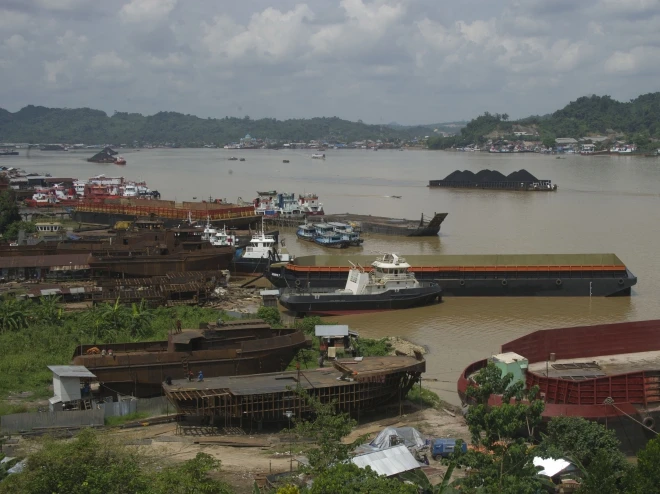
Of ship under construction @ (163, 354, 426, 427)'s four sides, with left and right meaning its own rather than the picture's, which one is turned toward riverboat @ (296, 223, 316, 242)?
left

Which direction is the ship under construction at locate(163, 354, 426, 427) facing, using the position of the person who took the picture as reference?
facing to the right of the viewer

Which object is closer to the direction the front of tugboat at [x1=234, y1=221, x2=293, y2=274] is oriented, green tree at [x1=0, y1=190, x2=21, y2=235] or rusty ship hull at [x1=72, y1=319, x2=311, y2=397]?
the rusty ship hull

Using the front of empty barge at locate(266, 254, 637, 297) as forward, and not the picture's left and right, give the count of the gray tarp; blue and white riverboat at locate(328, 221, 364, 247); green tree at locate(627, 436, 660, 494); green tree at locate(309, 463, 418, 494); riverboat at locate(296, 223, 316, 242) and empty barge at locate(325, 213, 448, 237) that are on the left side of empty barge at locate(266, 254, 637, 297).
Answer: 3

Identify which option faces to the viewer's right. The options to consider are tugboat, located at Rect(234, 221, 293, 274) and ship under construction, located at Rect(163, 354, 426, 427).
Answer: the ship under construction

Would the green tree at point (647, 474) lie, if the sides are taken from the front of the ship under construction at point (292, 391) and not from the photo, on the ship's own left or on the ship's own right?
on the ship's own right

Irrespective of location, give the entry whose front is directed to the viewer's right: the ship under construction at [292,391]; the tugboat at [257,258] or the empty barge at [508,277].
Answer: the ship under construction

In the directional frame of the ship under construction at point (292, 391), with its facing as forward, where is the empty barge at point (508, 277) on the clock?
The empty barge is roughly at 10 o'clock from the ship under construction.

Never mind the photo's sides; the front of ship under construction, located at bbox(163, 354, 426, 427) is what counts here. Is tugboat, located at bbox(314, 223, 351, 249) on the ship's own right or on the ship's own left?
on the ship's own left

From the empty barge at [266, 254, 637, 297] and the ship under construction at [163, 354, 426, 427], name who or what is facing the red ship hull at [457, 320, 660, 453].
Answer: the ship under construction

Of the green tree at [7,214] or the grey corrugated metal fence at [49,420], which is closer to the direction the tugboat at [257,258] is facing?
the grey corrugated metal fence
